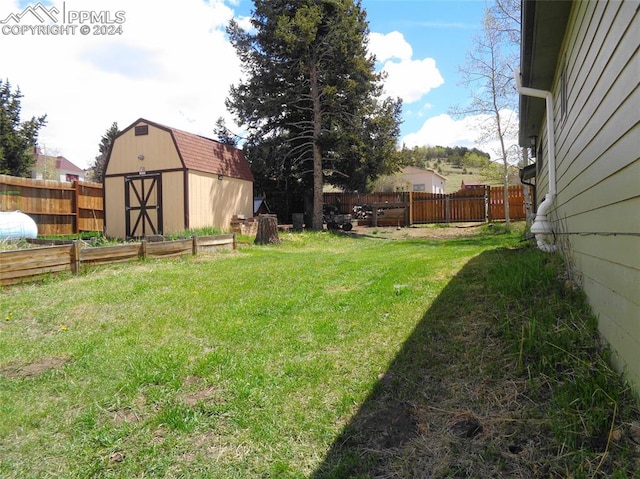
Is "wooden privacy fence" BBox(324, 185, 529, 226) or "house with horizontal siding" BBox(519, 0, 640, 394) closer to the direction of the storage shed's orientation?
the house with horizontal siding

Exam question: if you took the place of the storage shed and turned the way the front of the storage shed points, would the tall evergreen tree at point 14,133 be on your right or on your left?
on your right

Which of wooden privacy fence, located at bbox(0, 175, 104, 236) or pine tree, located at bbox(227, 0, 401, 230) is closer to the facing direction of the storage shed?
the wooden privacy fence

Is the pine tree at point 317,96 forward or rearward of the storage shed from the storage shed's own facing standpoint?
rearward

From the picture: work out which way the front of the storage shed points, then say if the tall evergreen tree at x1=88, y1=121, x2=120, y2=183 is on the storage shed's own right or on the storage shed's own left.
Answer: on the storage shed's own right

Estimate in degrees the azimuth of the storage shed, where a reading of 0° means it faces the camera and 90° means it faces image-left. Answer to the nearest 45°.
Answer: approximately 45°
